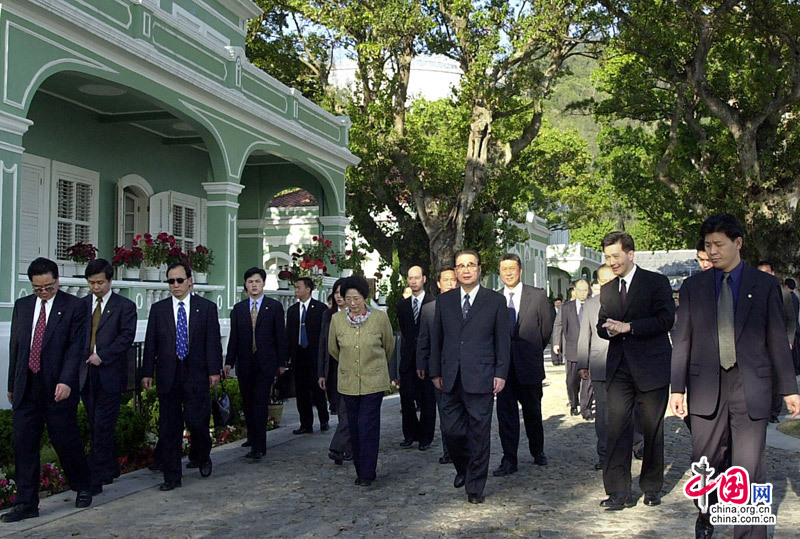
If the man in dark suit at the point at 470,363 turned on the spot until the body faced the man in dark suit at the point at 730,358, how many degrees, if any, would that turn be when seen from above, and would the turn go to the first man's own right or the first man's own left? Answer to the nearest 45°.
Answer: approximately 45° to the first man's own left

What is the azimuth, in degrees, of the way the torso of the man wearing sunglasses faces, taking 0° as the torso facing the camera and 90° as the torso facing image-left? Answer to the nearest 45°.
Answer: approximately 0°

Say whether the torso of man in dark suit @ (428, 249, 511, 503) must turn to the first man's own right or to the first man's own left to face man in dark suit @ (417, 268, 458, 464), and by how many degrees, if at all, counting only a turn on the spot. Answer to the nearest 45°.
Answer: approximately 135° to the first man's own right

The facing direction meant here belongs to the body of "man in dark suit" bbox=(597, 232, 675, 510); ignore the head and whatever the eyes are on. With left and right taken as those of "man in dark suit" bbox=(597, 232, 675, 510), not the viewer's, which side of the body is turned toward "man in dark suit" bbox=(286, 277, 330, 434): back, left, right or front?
right

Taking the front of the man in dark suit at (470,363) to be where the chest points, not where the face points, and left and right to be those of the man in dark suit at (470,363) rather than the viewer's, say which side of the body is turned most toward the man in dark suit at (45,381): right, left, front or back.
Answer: right

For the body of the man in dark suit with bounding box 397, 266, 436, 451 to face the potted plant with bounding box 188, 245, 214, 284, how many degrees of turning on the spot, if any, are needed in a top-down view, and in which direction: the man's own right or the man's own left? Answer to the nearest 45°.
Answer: approximately 135° to the man's own right

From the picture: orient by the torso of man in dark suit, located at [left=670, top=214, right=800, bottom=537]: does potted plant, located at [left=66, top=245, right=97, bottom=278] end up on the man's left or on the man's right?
on the man's right

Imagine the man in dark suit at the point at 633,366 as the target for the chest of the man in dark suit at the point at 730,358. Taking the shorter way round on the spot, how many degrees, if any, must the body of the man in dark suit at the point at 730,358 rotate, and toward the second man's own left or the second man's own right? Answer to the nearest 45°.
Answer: approximately 135° to the second man's own right

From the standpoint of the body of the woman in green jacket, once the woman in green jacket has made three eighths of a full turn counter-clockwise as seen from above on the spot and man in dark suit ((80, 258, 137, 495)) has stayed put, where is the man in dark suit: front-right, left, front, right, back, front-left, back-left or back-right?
back-left

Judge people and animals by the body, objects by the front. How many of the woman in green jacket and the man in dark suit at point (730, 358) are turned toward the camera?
2
